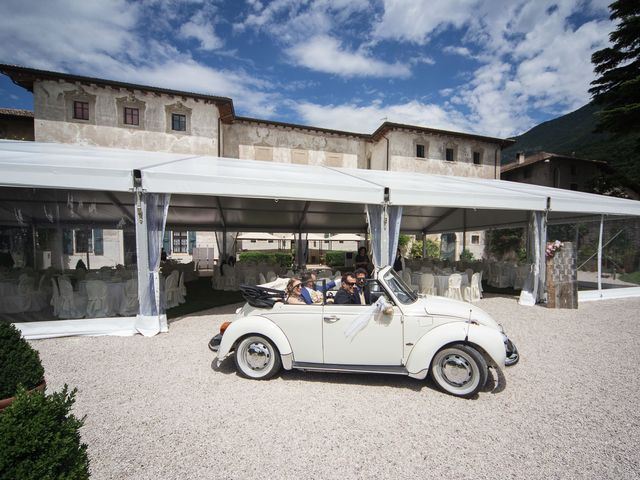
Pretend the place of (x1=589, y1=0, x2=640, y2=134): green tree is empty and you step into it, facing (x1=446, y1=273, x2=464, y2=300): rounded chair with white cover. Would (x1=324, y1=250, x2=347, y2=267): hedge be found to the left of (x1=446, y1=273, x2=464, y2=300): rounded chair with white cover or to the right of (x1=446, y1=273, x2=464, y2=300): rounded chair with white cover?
right

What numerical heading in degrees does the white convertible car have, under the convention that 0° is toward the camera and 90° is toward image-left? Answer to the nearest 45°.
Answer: approximately 270°

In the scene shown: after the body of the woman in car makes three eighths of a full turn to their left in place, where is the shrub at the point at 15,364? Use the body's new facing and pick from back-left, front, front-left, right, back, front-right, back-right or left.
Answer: left

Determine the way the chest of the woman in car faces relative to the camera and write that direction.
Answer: to the viewer's right

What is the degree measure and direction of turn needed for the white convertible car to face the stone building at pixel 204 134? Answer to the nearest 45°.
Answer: approximately 135° to its left

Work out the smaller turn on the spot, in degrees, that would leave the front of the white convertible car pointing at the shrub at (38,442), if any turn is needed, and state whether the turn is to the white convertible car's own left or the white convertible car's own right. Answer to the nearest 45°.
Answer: approximately 135° to the white convertible car's own right
